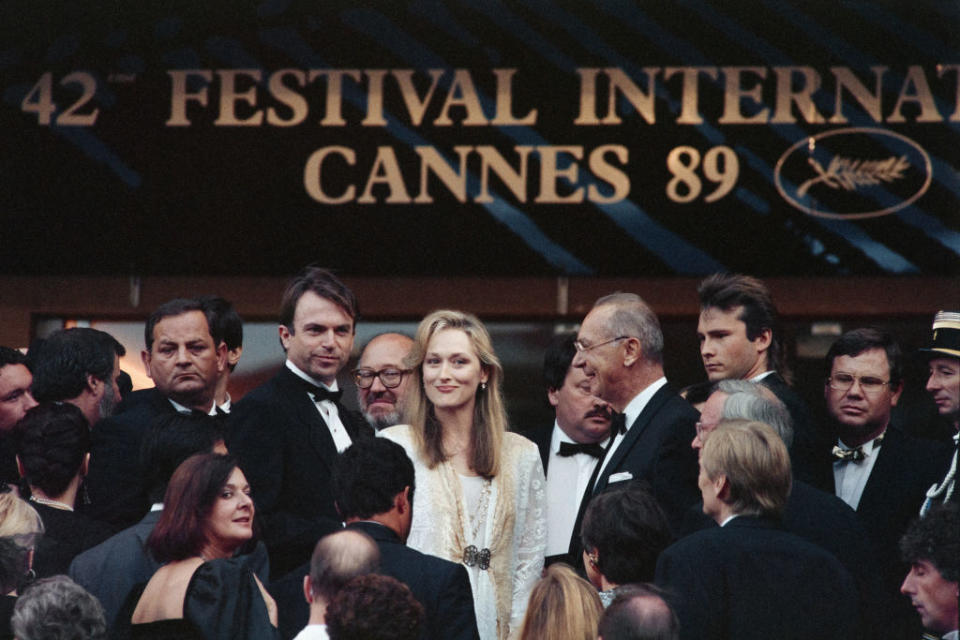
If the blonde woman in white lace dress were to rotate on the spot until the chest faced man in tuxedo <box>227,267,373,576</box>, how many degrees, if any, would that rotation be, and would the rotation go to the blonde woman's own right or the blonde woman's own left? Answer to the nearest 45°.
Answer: approximately 90° to the blonde woman's own right

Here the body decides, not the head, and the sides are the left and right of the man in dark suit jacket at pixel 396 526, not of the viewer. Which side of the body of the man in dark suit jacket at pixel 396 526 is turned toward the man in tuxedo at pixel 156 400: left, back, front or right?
left

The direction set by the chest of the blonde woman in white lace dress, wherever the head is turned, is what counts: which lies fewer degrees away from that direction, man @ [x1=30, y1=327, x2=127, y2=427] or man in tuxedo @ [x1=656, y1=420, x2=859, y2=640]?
the man in tuxedo

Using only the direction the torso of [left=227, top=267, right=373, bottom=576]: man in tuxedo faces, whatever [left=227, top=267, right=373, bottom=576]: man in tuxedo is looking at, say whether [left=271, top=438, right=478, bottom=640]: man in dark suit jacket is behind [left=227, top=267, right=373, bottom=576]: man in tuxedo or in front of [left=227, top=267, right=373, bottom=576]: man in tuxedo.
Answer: in front

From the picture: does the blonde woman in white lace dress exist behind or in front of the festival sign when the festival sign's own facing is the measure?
in front

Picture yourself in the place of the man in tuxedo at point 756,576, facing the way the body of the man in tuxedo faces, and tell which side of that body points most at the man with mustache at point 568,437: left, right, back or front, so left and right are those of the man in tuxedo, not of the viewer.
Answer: front

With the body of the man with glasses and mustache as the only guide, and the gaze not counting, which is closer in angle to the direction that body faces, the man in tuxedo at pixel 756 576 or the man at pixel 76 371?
the man in tuxedo

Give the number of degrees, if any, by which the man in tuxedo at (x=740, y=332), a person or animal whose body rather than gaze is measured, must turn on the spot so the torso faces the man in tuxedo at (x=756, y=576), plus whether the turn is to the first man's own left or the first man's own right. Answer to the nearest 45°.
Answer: approximately 45° to the first man's own left

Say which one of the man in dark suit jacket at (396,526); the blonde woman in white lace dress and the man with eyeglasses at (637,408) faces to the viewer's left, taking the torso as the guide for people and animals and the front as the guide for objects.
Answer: the man with eyeglasses

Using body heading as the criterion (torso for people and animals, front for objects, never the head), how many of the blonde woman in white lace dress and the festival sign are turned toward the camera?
2

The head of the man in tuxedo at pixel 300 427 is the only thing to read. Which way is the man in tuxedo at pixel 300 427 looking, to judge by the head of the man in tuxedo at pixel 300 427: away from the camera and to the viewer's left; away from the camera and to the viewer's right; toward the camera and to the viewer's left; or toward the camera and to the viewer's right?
toward the camera and to the viewer's right

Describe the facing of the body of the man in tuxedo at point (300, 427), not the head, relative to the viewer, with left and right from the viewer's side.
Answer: facing the viewer and to the right of the viewer

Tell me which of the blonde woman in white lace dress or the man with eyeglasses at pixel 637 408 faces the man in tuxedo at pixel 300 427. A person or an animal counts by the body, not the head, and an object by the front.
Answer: the man with eyeglasses

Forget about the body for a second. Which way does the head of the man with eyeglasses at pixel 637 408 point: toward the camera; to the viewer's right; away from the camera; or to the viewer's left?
to the viewer's left
